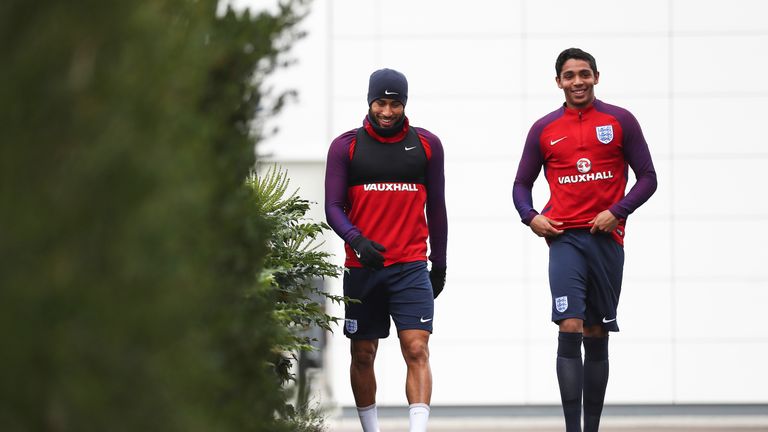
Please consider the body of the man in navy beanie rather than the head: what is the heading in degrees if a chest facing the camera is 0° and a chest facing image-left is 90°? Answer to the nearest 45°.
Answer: approximately 0°

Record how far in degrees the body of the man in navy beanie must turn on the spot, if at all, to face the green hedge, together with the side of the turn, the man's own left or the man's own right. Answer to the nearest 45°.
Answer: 0° — they already face it
